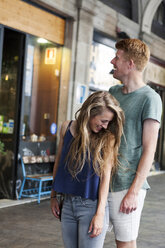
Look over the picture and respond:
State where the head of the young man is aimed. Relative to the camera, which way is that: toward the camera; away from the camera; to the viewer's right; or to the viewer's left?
to the viewer's left

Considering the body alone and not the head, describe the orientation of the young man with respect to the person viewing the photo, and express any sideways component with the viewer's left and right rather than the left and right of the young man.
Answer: facing the viewer and to the left of the viewer

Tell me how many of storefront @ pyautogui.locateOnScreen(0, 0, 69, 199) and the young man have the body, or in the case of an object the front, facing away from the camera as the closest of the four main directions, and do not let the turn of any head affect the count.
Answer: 0

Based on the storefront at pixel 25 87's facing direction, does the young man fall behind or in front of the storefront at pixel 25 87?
in front

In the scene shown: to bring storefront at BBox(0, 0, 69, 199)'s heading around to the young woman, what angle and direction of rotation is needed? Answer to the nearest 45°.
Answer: approximately 45° to its right

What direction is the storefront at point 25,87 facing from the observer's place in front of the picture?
facing the viewer and to the right of the viewer
